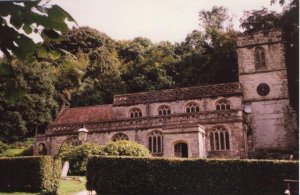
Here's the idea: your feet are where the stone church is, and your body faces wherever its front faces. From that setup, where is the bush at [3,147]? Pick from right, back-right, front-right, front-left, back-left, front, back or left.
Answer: right

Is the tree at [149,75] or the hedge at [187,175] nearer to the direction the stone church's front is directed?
the hedge

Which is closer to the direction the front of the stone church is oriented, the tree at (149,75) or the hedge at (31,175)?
the hedge

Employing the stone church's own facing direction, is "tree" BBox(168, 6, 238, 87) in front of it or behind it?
behind

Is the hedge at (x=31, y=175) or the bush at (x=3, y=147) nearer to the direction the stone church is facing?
the hedge

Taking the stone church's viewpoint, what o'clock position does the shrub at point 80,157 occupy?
The shrub is roughly at 2 o'clock from the stone church.

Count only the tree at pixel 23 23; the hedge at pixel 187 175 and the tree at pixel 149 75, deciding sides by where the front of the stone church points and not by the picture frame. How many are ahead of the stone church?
2

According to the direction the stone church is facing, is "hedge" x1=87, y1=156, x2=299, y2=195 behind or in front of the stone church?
in front

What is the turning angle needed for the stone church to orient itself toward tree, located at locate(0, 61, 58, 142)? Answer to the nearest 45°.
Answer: approximately 90° to its right

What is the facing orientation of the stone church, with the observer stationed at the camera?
facing the viewer

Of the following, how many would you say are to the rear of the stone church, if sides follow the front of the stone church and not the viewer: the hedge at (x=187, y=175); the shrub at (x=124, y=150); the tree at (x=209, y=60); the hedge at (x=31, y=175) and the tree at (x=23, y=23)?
1

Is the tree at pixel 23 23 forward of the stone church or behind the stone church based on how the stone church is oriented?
forward

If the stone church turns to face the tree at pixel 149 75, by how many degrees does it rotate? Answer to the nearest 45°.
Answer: approximately 135° to its right
